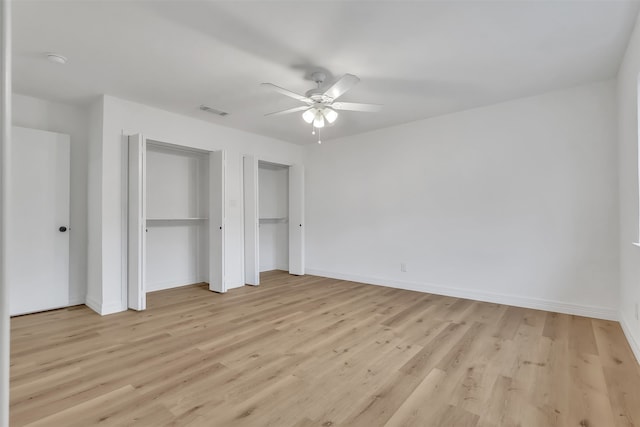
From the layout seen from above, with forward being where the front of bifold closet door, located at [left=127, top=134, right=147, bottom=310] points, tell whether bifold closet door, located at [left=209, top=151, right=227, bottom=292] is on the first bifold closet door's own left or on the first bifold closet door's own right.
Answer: on the first bifold closet door's own left

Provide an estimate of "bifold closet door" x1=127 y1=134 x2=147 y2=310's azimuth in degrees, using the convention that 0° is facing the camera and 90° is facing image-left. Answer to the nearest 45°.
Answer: approximately 315°
